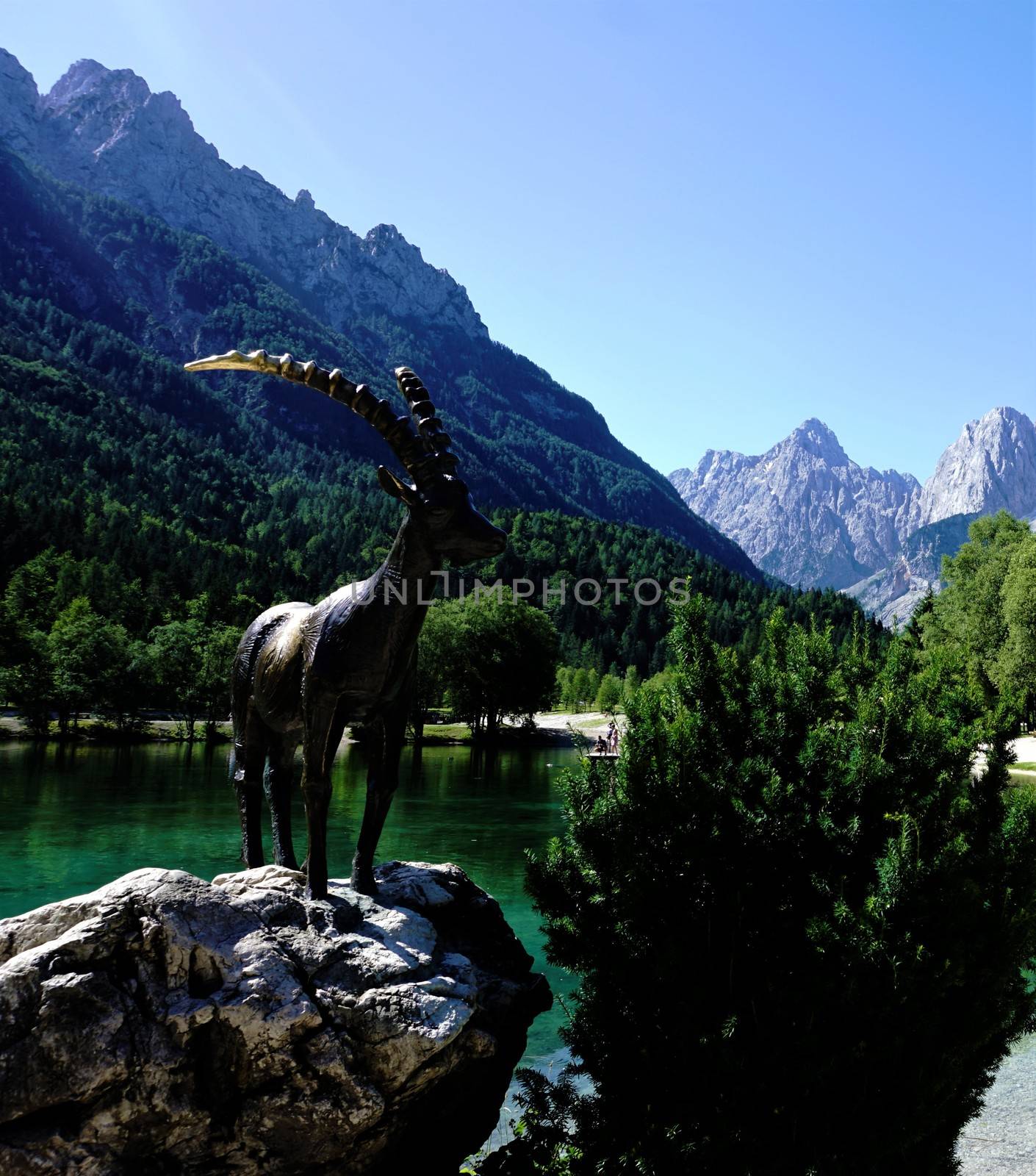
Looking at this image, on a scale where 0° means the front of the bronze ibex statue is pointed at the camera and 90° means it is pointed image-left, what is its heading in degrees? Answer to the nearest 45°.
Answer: approximately 315°

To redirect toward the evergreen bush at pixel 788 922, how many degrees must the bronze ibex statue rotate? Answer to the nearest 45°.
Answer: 0° — it already faces it
